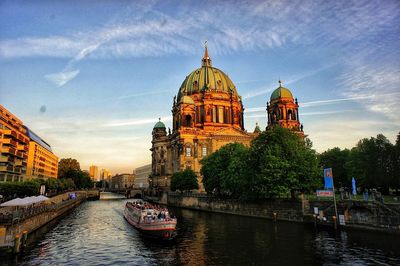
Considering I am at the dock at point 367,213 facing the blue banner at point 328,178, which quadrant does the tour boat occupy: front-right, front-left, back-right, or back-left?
front-left

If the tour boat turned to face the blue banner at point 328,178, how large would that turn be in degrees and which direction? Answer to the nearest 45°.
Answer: approximately 45° to its left

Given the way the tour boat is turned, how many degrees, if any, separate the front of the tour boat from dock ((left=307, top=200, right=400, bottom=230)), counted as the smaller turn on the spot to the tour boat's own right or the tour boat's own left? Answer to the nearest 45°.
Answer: approximately 45° to the tour boat's own left

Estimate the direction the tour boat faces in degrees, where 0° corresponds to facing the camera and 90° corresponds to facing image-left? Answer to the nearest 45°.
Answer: approximately 315°
